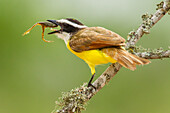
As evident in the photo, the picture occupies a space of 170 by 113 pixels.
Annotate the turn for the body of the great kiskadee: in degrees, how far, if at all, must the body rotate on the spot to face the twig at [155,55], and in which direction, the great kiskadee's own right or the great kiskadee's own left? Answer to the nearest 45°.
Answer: approximately 135° to the great kiskadee's own left

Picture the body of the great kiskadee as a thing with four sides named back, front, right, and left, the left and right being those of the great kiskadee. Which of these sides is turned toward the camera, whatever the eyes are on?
left
